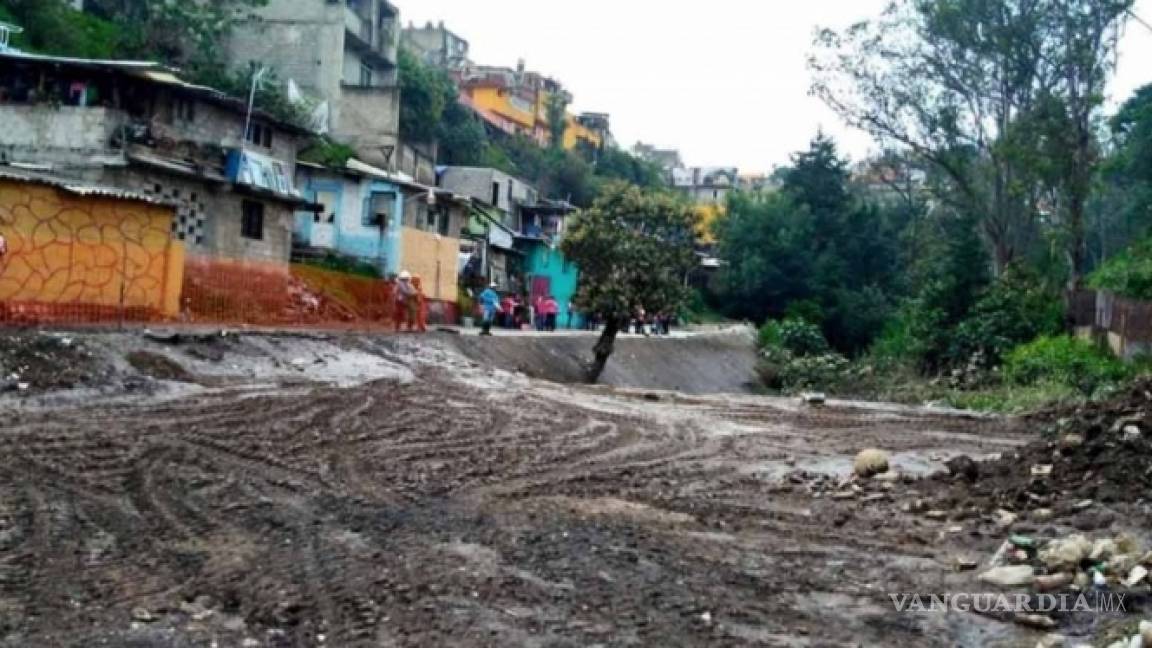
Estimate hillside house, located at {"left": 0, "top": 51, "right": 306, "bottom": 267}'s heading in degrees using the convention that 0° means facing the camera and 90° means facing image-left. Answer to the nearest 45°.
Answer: approximately 315°

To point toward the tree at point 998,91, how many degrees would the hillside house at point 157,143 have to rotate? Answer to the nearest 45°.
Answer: approximately 45° to its left

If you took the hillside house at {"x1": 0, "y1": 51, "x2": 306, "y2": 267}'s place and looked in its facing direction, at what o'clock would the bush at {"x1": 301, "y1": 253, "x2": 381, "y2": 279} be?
The bush is roughly at 9 o'clock from the hillside house.

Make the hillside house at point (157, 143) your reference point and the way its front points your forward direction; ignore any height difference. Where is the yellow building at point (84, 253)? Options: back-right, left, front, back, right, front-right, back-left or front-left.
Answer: front-right

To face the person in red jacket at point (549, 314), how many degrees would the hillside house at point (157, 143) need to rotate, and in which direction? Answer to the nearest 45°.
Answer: approximately 90° to its left

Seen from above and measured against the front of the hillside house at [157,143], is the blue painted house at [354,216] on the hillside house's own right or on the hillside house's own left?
on the hillside house's own left

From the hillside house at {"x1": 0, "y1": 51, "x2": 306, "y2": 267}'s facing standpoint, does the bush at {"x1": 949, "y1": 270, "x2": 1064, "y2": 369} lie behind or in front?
in front

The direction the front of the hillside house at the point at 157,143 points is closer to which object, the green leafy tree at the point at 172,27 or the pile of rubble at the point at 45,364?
the pile of rubble

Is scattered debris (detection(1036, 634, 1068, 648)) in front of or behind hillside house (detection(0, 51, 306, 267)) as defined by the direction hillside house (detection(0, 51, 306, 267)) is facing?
in front

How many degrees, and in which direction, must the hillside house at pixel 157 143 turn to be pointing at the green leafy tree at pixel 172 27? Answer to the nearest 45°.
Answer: approximately 135° to its left

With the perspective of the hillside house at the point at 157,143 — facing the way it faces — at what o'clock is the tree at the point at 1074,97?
The tree is roughly at 11 o'clock from the hillside house.

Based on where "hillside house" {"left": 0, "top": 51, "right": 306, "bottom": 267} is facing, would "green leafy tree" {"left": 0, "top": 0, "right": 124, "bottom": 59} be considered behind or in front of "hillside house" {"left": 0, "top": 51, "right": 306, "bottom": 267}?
behind
